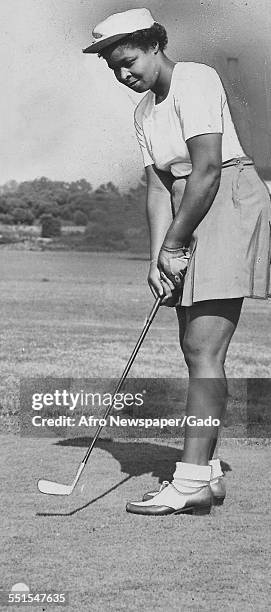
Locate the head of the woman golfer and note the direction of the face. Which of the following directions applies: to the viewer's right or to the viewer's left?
to the viewer's left

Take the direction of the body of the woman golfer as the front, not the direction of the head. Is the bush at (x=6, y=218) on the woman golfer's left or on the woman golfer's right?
on the woman golfer's right

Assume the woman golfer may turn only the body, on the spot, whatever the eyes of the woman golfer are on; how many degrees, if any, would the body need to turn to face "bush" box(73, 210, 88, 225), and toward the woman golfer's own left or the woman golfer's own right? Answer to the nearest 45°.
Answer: approximately 90° to the woman golfer's own right

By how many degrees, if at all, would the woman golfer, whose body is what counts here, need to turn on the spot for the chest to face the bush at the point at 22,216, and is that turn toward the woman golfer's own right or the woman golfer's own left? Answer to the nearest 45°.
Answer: approximately 90° to the woman golfer's own right

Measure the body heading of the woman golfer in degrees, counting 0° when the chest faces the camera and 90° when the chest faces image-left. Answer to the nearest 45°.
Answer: approximately 90°
